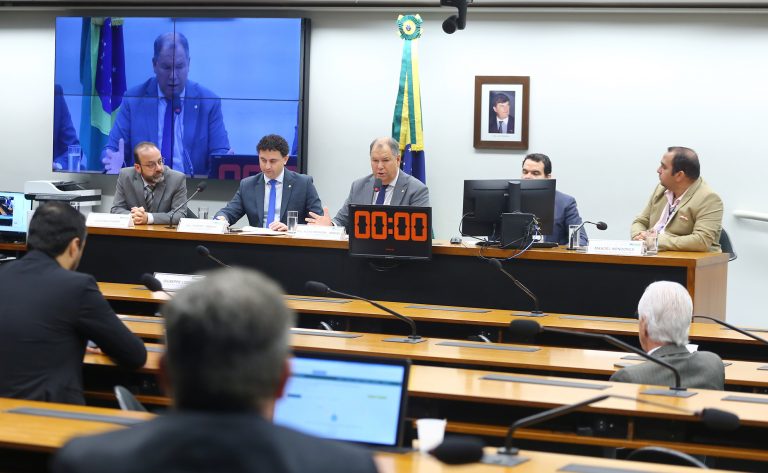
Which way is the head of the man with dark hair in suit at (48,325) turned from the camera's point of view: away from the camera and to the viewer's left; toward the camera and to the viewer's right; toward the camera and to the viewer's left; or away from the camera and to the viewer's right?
away from the camera and to the viewer's right

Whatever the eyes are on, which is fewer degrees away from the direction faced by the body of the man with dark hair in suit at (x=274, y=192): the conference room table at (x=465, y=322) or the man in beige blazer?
the conference room table

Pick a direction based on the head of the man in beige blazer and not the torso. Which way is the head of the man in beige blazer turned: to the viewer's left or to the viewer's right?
to the viewer's left

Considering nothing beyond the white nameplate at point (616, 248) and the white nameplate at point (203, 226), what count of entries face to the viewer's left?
0

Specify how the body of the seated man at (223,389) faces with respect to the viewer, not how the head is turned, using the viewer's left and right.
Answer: facing away from the viewer

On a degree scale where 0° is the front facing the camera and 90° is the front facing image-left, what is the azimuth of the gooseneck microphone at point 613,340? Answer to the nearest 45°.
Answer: approximately 90°

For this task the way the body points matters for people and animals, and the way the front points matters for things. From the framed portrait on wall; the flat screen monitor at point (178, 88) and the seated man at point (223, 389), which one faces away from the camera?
the seated man

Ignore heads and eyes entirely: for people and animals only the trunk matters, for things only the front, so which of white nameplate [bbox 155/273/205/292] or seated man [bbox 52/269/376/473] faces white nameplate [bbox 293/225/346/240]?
the seated man

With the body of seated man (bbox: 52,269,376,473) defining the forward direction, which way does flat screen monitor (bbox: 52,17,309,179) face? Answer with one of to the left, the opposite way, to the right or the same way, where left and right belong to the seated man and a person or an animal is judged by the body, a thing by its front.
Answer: the opposite way

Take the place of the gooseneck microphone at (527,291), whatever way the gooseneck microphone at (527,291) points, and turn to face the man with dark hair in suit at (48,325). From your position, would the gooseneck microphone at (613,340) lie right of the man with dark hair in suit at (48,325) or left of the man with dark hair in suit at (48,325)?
left

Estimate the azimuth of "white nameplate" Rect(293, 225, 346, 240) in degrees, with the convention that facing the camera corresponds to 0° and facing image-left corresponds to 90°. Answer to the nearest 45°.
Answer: approximately 0°

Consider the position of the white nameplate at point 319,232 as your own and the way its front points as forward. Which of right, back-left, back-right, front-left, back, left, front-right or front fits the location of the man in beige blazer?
left

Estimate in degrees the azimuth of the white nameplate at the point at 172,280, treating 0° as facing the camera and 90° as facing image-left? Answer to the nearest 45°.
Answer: approximately 0°

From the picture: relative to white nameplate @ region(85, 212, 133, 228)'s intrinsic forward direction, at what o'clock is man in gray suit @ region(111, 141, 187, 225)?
The man in gray suit is roughly at 7 o'clock from the white nameplate.

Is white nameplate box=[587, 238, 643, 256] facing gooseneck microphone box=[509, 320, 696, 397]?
yes
